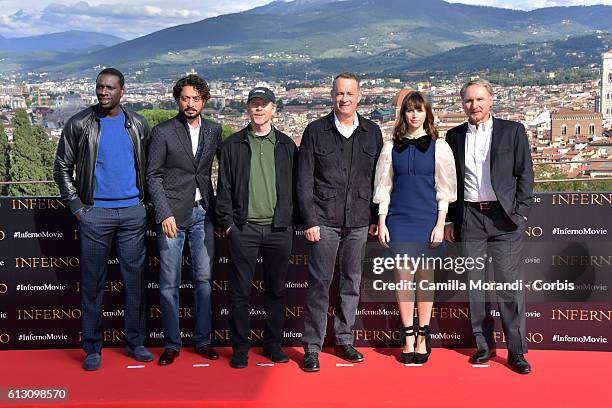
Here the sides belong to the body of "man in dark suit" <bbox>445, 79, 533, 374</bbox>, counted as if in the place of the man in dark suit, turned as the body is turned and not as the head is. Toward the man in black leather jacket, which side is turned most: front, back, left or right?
right

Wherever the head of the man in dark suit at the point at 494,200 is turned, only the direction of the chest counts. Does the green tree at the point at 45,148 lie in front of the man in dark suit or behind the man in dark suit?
behind

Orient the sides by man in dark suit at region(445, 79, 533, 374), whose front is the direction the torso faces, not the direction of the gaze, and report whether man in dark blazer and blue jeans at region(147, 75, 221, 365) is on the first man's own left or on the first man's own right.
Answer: on the first man's own right

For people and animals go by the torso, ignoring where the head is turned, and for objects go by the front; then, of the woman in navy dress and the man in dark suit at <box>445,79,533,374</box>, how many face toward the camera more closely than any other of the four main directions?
2

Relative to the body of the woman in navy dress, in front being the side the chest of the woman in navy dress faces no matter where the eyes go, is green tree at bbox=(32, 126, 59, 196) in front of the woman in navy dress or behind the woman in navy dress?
behind

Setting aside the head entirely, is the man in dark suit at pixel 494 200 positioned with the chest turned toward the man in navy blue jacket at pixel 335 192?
no

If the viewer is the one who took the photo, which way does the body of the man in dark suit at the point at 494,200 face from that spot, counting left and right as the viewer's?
facing the viewer

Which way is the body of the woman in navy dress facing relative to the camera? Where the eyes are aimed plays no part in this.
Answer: toward the camera

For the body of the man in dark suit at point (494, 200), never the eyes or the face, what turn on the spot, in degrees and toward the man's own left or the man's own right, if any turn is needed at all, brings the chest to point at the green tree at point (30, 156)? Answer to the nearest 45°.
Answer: approximately 135° to the man's own right

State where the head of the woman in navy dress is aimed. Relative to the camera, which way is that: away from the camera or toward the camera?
toward the camera

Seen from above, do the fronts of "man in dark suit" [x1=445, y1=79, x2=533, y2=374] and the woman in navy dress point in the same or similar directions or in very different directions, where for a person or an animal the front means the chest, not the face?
same or similar directions

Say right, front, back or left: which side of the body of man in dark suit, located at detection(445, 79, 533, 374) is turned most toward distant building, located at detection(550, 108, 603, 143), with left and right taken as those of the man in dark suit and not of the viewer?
back

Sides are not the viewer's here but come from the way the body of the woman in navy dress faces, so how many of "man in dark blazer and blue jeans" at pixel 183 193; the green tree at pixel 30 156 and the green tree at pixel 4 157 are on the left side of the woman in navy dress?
0

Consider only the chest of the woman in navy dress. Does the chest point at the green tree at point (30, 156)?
no

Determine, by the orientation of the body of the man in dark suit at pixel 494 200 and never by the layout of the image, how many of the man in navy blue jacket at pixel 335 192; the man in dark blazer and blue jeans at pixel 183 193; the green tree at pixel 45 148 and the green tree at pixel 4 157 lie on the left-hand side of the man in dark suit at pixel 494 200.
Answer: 0
